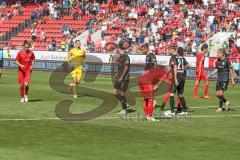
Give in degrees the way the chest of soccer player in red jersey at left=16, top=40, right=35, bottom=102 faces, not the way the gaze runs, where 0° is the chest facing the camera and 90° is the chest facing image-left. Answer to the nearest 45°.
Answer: approximately 0°

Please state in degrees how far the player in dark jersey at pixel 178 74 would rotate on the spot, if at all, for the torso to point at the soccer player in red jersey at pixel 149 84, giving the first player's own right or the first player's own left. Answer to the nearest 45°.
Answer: approximately 135° to the first player's own left

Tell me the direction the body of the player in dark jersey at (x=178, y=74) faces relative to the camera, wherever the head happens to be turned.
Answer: away from the camera

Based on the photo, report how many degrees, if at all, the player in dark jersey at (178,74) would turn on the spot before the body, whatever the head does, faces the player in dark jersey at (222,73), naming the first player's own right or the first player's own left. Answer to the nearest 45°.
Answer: approximately 45° to the first player's own right
